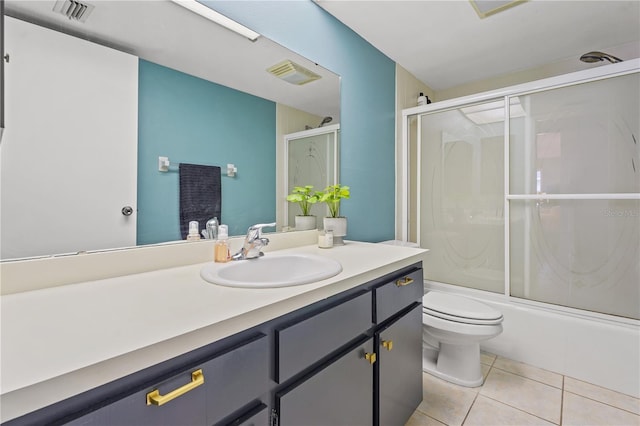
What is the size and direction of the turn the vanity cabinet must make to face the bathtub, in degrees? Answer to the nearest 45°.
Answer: approximately 45° to its left

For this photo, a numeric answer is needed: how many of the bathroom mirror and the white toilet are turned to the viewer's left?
0

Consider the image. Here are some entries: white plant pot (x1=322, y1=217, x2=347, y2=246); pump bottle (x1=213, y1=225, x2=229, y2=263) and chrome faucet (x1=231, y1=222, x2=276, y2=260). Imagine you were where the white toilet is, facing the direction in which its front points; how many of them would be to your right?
3

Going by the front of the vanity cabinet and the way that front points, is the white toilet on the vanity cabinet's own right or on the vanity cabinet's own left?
on the vanity cabinet's own left

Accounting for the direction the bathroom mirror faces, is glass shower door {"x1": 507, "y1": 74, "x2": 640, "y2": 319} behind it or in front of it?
in front

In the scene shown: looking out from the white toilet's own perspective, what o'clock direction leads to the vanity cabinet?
The vanity cabinet is roughly at 2 o'clock from the white toilet.

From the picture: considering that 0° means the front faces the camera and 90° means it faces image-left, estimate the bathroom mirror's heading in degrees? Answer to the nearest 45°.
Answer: approximately 315°

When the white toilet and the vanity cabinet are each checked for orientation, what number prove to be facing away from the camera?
0

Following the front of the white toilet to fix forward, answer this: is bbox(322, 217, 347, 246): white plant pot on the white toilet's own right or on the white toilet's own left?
on the white toilet's own right

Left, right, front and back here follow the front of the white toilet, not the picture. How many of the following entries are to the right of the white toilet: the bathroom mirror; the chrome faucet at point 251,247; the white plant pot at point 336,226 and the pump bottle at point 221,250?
4

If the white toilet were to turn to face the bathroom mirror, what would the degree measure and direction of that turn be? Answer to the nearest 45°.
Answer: approximately 90° to its right

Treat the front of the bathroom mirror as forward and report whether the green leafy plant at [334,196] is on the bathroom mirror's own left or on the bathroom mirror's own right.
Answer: on the bathroom mirror's own left

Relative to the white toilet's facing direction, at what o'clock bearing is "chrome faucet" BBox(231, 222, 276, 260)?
The chrome faucet is roughly at 3 o'clock from the white toilet.

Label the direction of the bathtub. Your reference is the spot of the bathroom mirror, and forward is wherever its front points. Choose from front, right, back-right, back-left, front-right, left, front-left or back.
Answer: front-left

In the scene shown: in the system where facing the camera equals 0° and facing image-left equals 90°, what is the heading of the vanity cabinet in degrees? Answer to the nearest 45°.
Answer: approximately 315°
